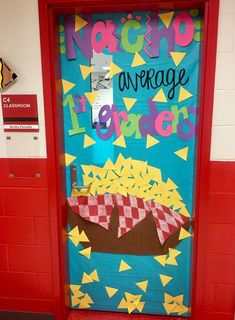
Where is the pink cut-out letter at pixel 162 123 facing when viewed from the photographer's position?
facing the viewer

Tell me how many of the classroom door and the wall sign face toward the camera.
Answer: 2

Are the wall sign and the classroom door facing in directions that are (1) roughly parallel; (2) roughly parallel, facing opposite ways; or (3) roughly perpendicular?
roughly parallel

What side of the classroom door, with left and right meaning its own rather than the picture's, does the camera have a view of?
front

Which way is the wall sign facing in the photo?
toward the camera
